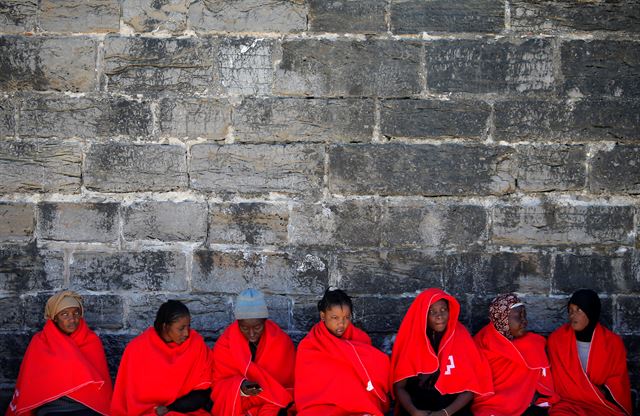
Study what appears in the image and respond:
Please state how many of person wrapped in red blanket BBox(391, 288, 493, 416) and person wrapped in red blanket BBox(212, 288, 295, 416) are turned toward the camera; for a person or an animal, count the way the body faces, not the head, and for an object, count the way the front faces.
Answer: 2

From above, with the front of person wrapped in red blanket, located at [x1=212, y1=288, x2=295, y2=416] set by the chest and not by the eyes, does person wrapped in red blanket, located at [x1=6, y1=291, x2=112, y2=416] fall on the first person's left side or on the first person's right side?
on the first person's right side

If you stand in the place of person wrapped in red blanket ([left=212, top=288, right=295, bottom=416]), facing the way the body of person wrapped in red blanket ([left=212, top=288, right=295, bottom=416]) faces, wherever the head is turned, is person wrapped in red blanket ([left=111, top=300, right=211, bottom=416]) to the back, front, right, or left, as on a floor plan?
right

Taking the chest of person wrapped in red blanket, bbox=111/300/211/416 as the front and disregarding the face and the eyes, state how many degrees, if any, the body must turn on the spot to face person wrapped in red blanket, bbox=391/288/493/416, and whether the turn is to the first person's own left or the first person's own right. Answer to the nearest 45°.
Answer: approximately 45° to the first person's own left

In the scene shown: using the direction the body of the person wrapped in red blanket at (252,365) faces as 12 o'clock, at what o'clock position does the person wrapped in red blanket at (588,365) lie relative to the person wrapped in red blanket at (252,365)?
the person wrapped in red blanket at (588,365) is roughly at 9 o'clock from the person wrapped in red blanket at (252,365).

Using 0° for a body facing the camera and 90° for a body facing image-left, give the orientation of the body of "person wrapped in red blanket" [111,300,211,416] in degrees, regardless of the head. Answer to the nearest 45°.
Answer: approximately 315°

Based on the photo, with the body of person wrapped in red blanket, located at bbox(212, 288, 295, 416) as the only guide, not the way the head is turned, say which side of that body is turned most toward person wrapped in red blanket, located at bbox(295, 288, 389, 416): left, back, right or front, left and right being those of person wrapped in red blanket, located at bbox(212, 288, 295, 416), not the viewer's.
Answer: left

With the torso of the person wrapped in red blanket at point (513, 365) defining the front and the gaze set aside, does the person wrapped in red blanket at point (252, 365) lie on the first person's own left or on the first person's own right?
on the first person's own right

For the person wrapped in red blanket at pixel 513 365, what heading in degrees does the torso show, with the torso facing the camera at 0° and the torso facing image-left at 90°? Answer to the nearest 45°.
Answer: approximately 315°

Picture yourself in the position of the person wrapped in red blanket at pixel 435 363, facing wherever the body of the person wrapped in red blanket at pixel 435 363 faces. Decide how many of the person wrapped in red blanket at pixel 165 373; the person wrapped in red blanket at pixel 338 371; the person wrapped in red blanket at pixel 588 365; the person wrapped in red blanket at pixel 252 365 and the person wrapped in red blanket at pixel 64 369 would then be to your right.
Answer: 4

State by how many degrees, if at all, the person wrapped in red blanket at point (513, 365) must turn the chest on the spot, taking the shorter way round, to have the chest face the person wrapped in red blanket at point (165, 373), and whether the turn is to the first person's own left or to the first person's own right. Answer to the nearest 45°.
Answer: approximately 135° to the first person's own right
